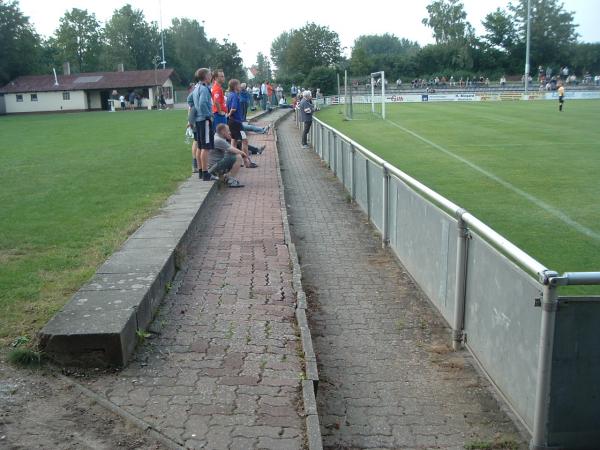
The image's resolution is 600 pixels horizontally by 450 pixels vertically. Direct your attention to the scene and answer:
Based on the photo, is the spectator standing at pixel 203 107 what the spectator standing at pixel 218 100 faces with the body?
no

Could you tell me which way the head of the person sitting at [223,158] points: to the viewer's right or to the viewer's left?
to the viewer's right

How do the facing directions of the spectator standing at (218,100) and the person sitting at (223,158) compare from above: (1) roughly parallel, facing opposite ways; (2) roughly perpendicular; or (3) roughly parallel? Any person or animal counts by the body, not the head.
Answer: roughly parallel

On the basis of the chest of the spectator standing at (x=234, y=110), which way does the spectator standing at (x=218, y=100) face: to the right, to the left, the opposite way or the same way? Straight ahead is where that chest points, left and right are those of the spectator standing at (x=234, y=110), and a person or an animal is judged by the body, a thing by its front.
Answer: the same way

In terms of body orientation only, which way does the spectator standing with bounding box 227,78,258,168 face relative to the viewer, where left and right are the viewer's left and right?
facing to the right of the viewer

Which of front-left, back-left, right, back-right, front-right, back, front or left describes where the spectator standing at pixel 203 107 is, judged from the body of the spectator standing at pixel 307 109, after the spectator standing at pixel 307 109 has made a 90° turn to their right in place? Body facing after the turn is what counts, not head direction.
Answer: front

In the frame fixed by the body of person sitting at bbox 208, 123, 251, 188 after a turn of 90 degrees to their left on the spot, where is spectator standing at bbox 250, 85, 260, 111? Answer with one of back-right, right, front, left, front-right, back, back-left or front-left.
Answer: front

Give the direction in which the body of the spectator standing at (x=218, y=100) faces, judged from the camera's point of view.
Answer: to the viewer's right

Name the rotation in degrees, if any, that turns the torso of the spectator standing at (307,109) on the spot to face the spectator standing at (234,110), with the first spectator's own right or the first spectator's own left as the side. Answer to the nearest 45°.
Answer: approximately 90° to the first spectator's own right

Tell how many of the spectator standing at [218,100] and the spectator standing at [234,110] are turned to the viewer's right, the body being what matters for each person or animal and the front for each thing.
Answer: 2

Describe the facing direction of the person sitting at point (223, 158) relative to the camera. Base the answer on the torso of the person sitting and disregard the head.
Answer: to the viewer's right

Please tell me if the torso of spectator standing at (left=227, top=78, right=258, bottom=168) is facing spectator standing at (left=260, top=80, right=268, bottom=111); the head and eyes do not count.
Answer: no
